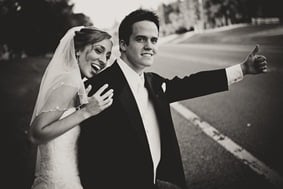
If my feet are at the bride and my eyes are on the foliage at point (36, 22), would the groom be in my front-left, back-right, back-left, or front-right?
back-right

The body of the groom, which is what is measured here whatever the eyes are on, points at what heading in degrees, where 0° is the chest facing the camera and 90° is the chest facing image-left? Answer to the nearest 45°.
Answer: approximately 315°

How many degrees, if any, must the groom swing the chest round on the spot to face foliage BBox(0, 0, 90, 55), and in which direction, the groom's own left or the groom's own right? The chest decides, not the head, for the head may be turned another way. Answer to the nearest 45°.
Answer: approximately 180°

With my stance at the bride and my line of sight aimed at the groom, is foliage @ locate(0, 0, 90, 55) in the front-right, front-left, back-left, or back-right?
back-left
